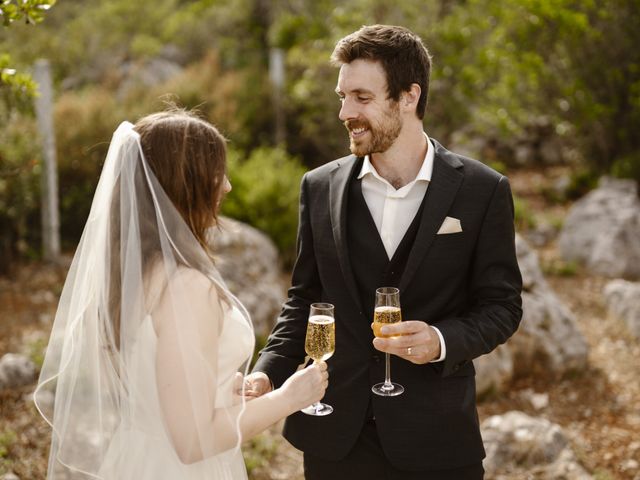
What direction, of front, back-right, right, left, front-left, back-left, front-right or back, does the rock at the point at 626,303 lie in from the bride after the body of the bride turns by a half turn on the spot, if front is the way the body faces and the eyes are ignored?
back-right

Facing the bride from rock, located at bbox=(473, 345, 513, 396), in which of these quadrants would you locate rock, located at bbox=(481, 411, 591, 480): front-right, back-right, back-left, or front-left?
front-left

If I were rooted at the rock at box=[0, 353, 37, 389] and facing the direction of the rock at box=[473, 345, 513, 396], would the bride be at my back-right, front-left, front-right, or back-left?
front-right

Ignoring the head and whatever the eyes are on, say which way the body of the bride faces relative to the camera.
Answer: to the viewer's right

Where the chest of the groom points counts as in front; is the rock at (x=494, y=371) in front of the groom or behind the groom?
behind

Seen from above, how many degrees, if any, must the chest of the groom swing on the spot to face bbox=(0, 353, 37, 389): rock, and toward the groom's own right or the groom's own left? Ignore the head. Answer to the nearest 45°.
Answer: approximately 90° to the groom's own right

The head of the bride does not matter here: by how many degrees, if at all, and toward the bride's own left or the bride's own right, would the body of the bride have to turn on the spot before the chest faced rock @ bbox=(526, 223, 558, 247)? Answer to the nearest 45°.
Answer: approximately 45° to the bride's own left

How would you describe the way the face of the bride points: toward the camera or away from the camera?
away from the camera

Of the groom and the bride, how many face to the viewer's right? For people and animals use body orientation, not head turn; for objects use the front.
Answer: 1

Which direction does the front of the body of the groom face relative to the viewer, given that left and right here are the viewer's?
facing the viewer and to the left of the viewer

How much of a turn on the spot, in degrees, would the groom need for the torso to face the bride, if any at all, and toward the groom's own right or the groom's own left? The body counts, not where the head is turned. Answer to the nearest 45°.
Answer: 0° — they already face them
